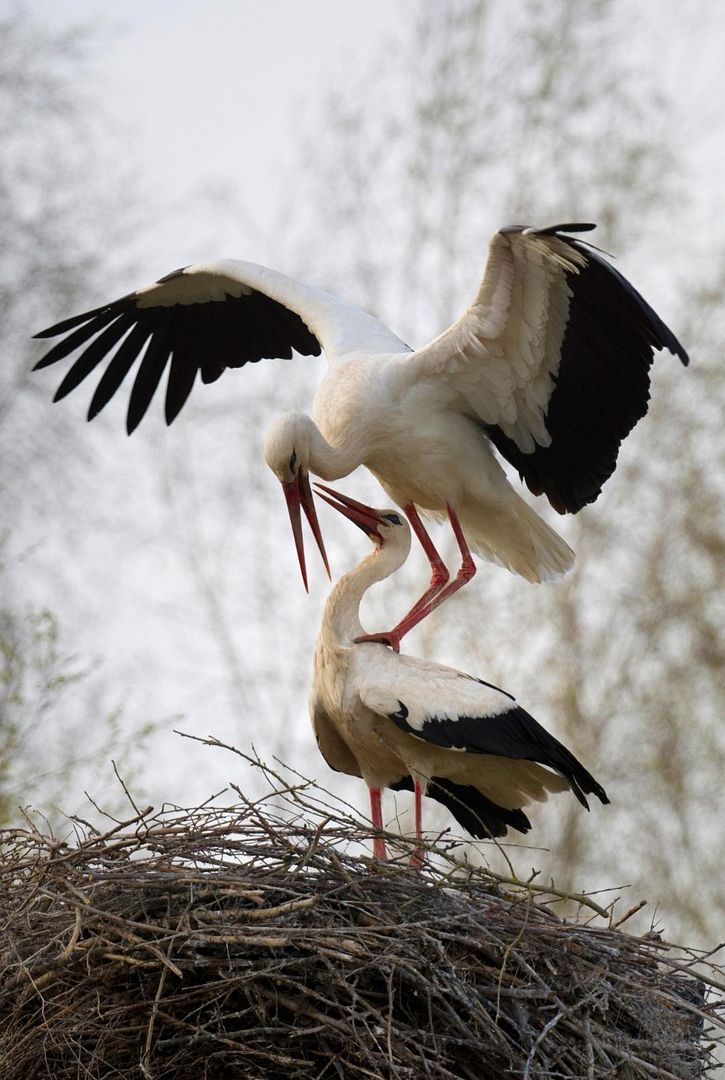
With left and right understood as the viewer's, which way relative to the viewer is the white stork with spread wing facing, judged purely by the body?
facing the viewer and to the left of the viewer

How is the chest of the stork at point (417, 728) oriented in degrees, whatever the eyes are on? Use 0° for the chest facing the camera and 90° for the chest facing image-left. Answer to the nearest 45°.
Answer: approximately 45°
